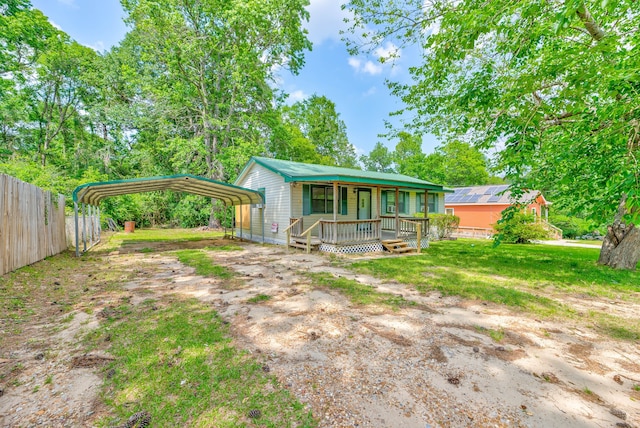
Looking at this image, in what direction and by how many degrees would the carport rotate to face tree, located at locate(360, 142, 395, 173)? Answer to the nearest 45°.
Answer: approximately 135° to its left

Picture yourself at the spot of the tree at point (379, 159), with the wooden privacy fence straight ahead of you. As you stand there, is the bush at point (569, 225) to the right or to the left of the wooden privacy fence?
left

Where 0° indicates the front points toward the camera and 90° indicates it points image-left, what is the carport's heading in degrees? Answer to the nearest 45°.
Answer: approximately 0°

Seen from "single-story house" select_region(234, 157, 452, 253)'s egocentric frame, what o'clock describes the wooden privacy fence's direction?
The wooden privacy fence is roughly at 3 o'clock from the single-story house.

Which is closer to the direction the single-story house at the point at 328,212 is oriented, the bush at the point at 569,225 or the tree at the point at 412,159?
the bush

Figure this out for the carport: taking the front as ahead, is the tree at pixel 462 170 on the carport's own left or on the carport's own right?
on the carport's own left
